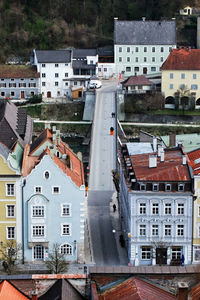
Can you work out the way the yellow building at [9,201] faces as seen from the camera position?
facing the viewer
